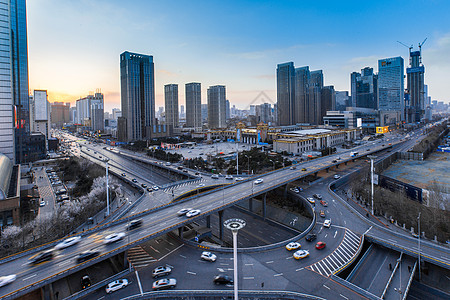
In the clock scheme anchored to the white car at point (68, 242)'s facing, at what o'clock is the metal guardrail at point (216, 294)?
The metal guardrail is roughly at 9 o'clock from the white car.

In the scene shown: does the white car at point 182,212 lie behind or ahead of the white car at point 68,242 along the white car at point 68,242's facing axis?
behind

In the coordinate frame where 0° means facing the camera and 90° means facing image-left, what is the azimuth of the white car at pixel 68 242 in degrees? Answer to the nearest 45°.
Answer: approximately 45°

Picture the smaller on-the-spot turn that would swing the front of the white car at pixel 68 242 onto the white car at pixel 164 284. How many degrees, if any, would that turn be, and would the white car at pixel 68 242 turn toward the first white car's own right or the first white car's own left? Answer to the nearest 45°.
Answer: approximately 90° to the first white car's own left

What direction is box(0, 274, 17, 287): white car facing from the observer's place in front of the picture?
facing away from the viewer and to the right of the viewer
